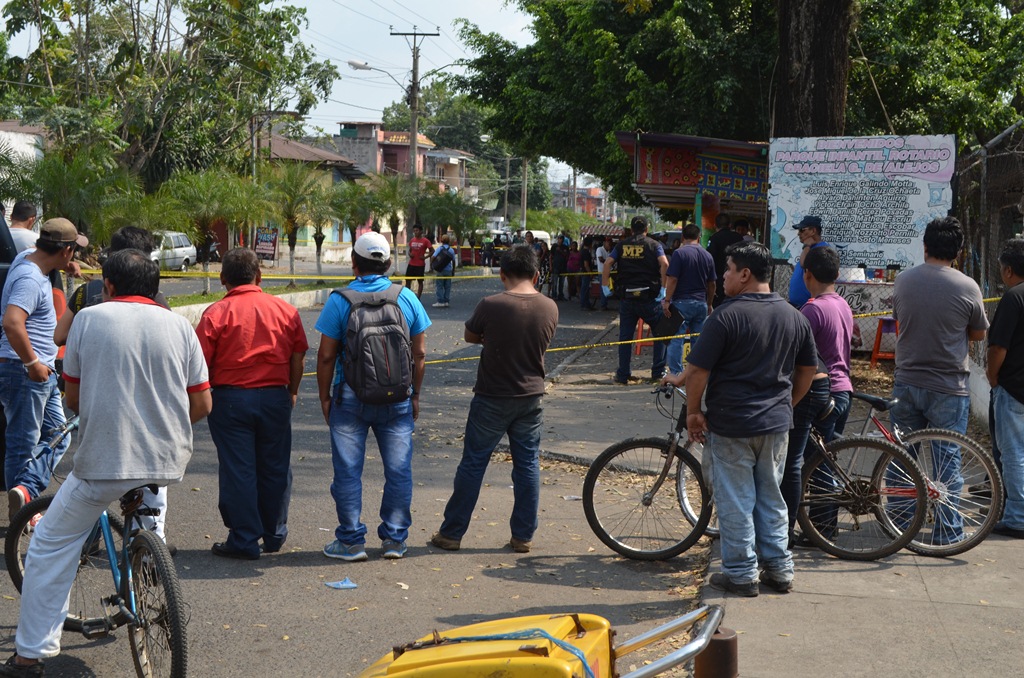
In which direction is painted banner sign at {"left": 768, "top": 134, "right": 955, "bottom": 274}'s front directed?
toward the camera

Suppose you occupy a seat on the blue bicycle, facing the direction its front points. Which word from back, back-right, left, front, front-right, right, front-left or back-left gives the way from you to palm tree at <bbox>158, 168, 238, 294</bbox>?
front-right

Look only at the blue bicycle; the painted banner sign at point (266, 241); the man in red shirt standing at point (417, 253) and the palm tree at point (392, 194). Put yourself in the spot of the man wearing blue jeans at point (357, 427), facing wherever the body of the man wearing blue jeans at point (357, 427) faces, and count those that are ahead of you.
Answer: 3

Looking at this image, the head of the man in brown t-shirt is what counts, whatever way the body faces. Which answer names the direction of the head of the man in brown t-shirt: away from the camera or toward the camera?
away from the camera

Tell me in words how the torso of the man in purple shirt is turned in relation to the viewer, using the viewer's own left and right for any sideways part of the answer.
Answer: facing away from the viewer and to the left of the viewer

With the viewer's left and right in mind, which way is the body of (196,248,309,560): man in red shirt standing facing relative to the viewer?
facing away from the viewer

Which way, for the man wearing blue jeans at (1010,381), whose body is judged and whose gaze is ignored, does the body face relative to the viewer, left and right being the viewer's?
facing away from the viewer and to the left of the viewer

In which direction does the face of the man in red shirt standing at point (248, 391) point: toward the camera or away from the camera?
away from the camera

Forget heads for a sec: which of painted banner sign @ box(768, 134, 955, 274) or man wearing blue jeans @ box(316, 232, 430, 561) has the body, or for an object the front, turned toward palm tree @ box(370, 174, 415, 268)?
the man wearing blue jeans

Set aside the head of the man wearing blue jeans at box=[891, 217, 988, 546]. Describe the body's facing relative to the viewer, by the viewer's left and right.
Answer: facing away from the viewer

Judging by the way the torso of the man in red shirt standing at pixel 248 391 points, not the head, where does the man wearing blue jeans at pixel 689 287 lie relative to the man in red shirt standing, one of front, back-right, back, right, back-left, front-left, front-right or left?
front-right

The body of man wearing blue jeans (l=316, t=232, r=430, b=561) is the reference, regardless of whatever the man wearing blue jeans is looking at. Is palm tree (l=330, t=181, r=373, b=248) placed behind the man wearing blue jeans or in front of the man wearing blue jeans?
in front

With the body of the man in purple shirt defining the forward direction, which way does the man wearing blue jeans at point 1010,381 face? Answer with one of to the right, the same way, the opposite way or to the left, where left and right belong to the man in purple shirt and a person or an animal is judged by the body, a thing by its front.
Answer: the same way

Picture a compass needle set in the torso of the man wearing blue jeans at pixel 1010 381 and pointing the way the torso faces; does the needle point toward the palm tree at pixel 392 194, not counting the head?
yes

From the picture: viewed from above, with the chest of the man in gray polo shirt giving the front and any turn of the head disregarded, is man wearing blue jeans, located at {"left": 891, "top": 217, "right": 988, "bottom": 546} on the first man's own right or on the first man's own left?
on the first man's own right

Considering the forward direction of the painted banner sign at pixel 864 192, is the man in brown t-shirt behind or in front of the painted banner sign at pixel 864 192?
in front

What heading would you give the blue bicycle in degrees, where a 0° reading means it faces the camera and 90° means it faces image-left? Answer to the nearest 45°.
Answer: approximately 135°

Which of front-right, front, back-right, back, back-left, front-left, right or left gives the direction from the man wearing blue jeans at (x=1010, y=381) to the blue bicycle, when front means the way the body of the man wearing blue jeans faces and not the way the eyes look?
left
